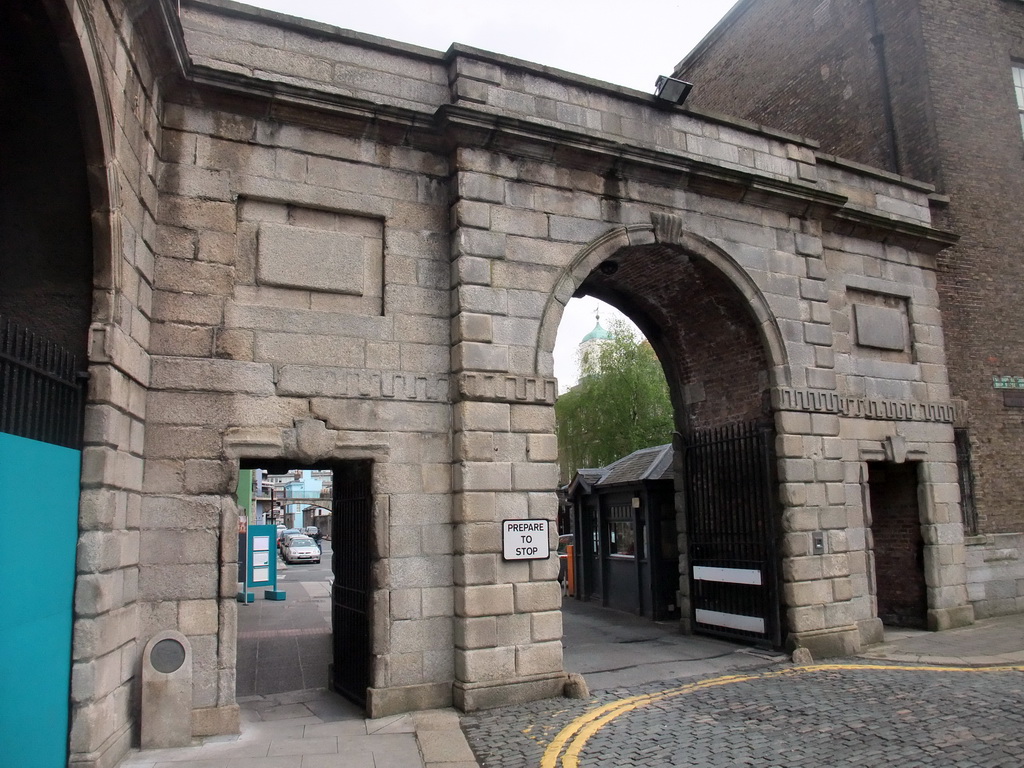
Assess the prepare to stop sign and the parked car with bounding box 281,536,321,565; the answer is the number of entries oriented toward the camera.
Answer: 2

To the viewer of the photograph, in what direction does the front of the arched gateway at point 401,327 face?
facing the viewer and to the right of the viewer

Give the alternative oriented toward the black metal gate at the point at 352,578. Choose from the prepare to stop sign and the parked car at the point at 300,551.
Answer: the parked car

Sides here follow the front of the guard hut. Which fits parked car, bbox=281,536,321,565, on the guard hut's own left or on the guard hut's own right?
on the guard hut's own right

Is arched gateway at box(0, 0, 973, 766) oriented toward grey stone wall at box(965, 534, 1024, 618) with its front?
no

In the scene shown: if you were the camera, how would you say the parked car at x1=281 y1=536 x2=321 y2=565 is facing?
facing the viewer

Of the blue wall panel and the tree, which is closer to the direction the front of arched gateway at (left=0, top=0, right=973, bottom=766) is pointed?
the blue wall panel

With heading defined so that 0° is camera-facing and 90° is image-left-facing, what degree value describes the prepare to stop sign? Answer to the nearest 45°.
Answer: approximately 0°

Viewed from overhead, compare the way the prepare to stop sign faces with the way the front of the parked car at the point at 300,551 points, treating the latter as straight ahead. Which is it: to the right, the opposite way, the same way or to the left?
the same way

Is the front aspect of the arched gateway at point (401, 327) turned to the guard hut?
no

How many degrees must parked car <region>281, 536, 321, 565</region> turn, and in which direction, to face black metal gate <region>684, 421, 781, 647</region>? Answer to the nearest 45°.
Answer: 0° — it already faces it

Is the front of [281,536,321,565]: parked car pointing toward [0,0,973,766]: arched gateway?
yes
